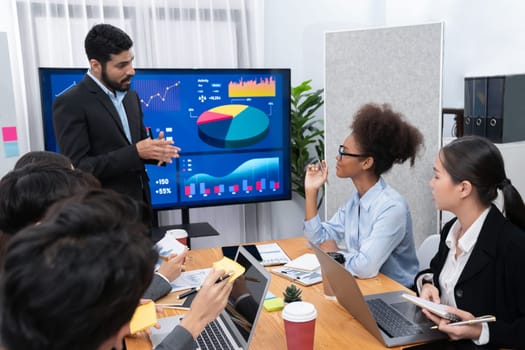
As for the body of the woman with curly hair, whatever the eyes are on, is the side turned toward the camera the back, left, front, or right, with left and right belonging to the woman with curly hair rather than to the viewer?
left

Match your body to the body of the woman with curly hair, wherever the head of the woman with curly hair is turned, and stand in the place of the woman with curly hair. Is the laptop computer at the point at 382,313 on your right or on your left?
on your left

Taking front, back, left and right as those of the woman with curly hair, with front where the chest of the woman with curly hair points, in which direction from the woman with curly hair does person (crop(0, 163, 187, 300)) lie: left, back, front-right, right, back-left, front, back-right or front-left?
front-left

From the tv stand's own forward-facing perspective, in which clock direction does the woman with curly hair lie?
The woman with curly hair is roughly at 11 o'clock from the tv stand.

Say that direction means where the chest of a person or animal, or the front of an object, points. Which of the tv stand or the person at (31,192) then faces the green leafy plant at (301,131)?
the person

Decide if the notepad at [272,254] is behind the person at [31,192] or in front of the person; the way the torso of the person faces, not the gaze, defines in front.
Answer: in front

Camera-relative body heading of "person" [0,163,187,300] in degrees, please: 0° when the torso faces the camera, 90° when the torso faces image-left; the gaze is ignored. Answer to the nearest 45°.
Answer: approximately 225°

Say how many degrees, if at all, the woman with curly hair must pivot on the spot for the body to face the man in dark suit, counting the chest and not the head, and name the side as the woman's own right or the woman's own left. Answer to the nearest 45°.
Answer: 0° — they already face them

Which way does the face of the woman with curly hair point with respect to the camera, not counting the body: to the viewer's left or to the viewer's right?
to the viewer's left

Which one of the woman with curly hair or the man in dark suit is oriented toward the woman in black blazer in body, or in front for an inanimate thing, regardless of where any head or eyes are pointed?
the man in dark suit

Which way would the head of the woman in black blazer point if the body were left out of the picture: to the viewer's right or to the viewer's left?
to the viewer's left

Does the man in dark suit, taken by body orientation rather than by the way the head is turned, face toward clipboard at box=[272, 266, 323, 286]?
yes

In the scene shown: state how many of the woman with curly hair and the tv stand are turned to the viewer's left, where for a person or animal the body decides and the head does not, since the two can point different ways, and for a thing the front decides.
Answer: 1

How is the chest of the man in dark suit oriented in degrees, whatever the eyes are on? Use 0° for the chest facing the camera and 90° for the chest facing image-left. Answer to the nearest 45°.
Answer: approximately 315°

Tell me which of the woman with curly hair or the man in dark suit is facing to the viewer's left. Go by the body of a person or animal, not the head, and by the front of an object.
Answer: the woman with curly hair

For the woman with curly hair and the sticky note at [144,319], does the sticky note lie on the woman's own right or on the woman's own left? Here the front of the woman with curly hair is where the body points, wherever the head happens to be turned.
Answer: on the woman's own left
